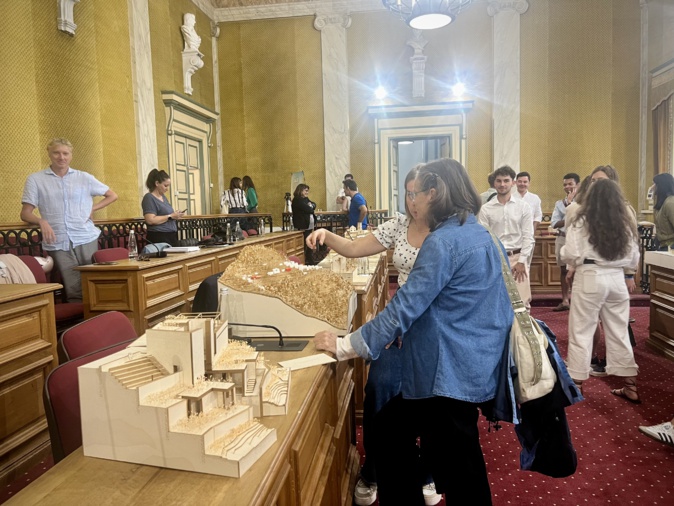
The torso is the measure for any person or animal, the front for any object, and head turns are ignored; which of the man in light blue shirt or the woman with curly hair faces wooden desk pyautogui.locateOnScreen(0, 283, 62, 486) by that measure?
the man in light blue shirt

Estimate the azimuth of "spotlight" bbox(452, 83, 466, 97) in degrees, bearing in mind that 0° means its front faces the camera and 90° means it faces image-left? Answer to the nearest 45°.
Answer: approximately 0°

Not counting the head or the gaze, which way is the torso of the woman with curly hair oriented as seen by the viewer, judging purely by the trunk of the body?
away from the camera

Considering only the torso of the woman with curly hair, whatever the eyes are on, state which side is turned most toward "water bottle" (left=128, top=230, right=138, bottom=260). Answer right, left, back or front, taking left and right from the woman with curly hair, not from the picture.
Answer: left

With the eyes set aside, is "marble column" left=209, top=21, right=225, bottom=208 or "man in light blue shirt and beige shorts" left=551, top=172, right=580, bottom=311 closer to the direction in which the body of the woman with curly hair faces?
the man in light blue shirt and beige shorts

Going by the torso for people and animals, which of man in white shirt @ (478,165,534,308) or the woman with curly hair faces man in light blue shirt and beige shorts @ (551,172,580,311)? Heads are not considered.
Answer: the woman with curly hair

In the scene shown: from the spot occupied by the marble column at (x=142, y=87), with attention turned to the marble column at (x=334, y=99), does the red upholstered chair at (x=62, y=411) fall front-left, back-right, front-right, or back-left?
back-right

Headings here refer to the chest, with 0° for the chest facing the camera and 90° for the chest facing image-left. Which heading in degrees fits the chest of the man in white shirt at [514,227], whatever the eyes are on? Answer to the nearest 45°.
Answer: approximately 0°

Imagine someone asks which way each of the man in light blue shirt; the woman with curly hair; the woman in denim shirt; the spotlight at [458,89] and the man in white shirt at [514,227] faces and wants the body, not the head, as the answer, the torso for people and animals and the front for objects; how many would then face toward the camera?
3

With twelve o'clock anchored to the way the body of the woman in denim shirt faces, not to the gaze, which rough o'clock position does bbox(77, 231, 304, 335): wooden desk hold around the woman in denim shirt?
The wooden desk is roughly at 12 o'clock from the woman in denim shirt.

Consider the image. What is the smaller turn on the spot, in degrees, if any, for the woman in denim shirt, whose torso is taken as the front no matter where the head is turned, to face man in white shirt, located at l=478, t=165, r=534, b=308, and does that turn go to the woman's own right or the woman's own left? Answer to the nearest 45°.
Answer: approximately 45° to the woman's own right
